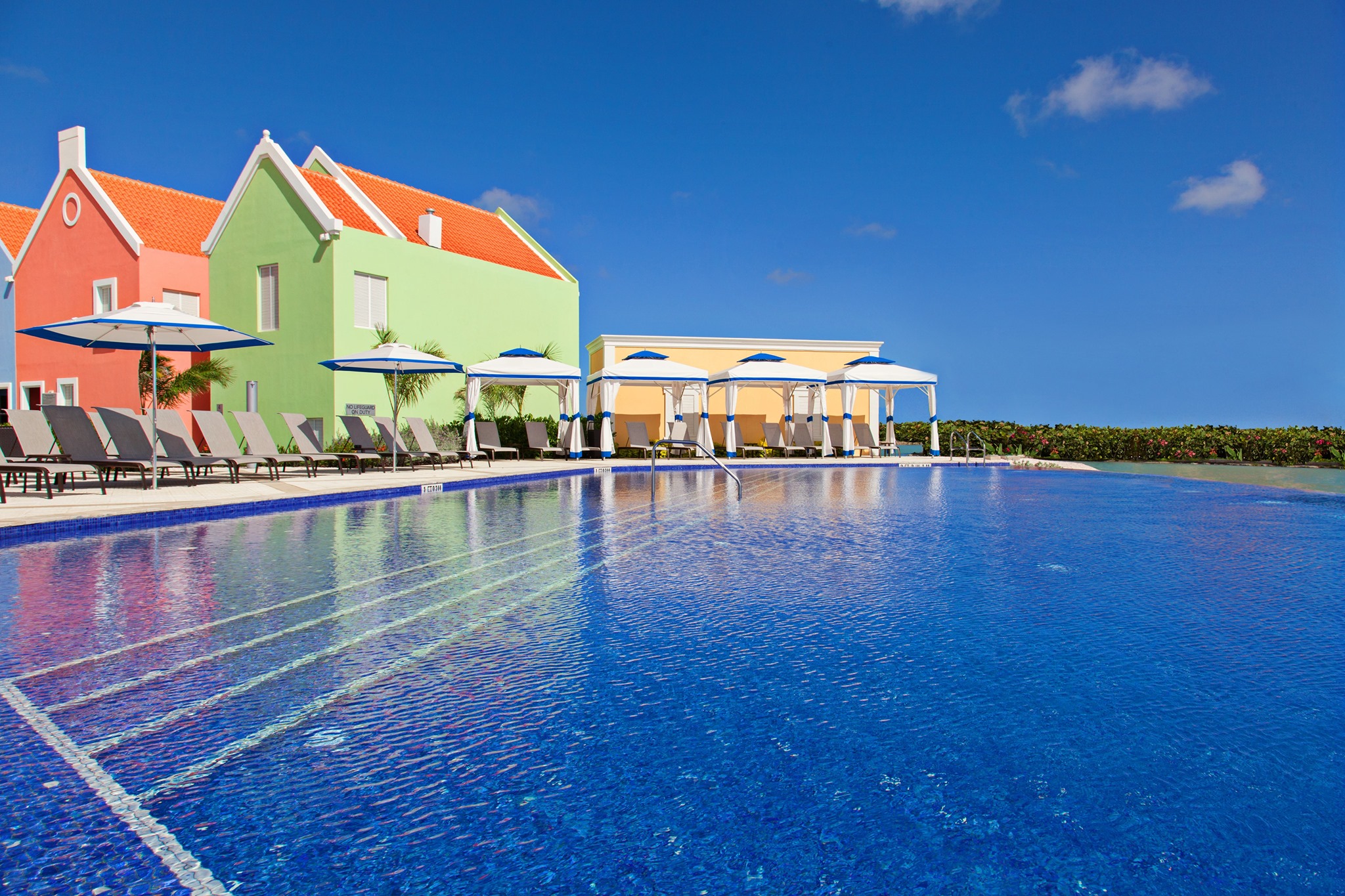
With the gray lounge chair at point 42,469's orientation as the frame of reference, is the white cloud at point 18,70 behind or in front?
behind

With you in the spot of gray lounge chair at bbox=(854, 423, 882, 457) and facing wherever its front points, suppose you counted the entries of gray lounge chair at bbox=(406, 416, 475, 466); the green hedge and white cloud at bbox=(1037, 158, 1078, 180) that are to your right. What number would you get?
1

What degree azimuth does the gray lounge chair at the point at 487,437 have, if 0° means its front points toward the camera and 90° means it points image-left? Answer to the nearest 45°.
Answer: approximately 315°

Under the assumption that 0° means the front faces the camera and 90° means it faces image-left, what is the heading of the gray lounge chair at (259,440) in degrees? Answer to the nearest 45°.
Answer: approximately 315°

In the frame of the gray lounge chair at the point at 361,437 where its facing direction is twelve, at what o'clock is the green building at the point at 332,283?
The green building is roughly at 7 o'clock from the gray lounge chair.

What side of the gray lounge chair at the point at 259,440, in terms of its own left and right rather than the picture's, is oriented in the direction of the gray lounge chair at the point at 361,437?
left

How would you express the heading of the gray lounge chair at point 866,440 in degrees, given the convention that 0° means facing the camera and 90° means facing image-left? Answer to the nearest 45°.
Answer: approximately 315°

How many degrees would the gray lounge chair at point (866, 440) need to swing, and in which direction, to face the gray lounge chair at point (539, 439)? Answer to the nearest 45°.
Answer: approximately 90° to its right

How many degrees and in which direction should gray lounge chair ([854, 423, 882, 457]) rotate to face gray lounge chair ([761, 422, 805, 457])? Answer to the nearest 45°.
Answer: approximately 135° to its right

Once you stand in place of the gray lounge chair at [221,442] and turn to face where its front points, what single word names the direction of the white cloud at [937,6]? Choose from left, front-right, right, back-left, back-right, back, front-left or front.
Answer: front-left
